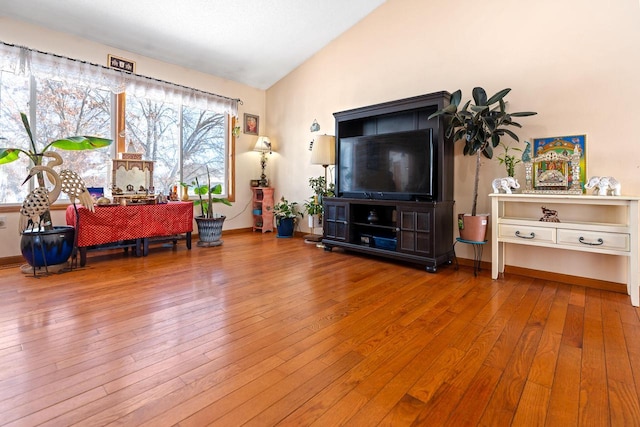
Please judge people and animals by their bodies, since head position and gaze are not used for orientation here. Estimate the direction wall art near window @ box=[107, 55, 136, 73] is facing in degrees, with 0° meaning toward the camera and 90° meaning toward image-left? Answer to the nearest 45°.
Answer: approximately 315°

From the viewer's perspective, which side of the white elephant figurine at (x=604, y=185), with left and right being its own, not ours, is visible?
left

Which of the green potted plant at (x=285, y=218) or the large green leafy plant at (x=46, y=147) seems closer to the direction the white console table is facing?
the large green leafy plant

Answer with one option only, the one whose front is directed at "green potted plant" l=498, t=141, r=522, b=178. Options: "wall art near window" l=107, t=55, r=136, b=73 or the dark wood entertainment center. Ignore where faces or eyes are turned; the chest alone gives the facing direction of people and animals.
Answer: the wall art near window

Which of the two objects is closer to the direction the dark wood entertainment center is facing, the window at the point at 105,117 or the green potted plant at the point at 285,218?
the window

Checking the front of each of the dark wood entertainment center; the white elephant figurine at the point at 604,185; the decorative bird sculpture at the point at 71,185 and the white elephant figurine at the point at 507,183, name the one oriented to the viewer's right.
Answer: the white elephant figurine at the point at 507,183

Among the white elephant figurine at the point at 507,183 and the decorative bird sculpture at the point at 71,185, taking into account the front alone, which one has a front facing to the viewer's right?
the white elephant figurine

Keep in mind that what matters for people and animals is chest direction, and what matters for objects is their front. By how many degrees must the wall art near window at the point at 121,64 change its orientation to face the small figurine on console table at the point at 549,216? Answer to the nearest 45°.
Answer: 0° — it already faces it

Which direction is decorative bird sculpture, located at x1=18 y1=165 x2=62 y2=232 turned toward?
to the viewer's right

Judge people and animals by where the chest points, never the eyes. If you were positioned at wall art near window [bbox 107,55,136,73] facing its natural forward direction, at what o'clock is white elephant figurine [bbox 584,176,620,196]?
The white elephant figurine is roughly at 12 o'clock from the wall art near window.

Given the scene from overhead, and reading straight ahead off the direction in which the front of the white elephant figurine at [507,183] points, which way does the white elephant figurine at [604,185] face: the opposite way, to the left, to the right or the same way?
the opposite way
